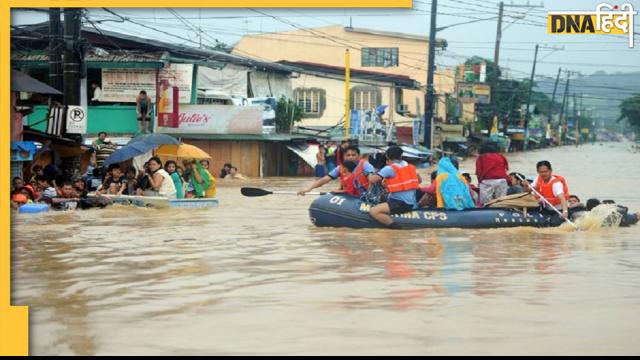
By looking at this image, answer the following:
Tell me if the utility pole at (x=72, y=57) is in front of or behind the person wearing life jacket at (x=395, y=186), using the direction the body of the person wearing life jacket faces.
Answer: in front

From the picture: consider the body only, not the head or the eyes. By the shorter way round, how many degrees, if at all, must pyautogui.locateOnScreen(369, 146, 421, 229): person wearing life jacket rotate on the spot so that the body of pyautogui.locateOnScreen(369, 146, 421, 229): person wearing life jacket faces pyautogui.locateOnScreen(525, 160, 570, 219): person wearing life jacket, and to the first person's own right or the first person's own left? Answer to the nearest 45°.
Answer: approximately 135° to the first person's own right

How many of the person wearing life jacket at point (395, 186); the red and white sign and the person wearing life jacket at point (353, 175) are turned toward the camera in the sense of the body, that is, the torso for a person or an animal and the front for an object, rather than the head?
2

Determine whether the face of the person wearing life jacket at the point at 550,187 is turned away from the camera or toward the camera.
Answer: toward the camera

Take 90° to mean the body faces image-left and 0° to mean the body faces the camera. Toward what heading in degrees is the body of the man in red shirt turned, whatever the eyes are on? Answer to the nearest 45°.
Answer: approximately 180°

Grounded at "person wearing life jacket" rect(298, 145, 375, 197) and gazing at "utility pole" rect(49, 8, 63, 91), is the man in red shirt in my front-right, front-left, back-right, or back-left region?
back-right

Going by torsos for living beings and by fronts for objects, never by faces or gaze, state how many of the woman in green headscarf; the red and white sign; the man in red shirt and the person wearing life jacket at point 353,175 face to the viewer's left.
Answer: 1

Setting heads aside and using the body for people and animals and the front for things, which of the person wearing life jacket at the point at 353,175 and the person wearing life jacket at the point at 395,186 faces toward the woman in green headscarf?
the person wearing life jacket at the point at 395,186

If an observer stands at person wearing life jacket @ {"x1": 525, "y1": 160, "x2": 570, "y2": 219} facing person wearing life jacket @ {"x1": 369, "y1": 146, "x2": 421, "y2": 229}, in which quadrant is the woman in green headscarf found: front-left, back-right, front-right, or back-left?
front-right

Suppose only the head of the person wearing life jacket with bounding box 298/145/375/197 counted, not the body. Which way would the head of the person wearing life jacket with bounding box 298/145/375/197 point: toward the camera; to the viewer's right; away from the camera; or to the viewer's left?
toward the camera

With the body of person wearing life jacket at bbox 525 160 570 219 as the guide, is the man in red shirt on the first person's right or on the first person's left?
on the first person's right

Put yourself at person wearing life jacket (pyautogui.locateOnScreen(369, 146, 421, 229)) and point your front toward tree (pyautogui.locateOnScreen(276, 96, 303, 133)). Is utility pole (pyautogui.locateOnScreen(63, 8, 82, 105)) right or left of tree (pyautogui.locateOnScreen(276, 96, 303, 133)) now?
left
